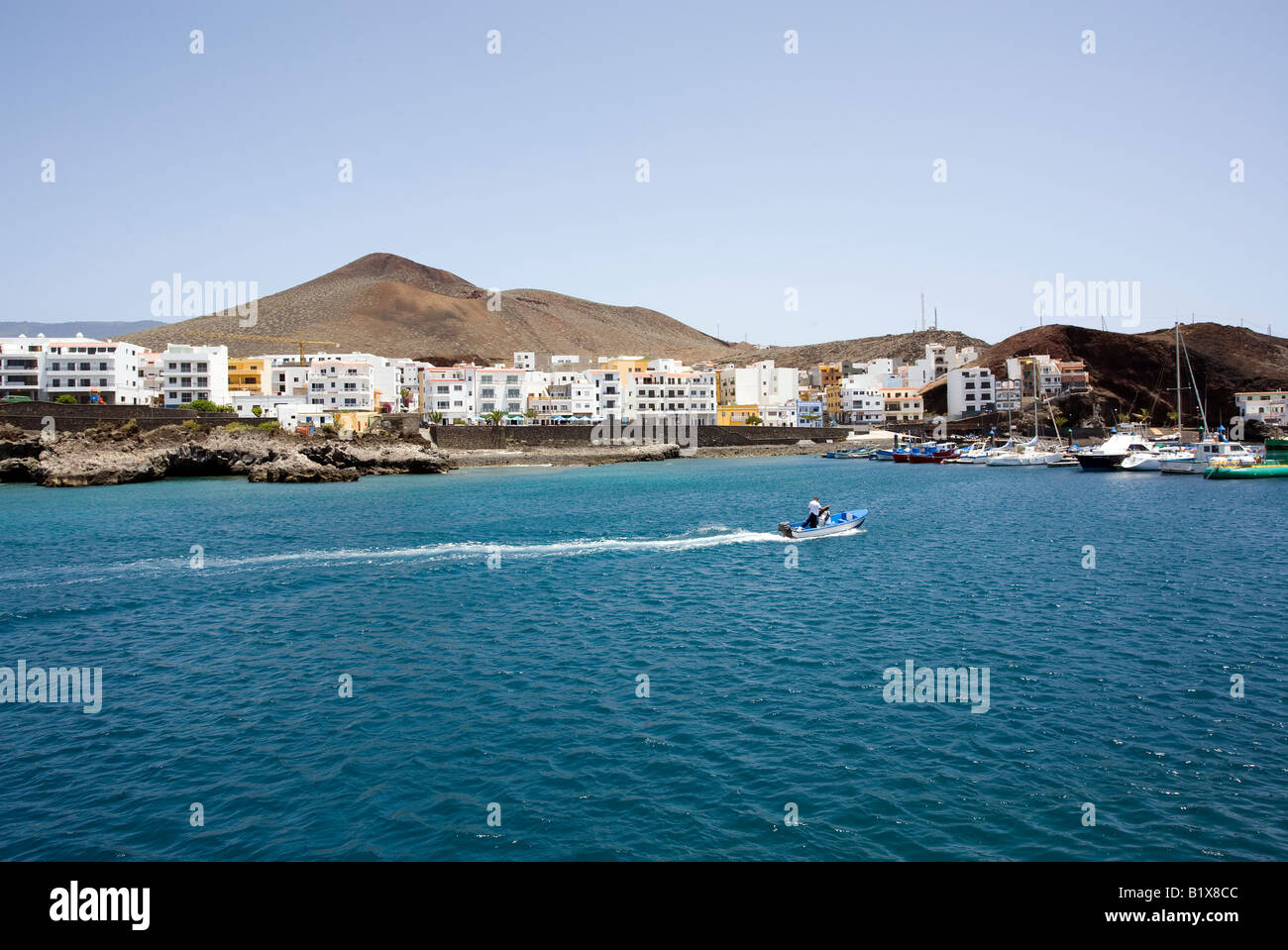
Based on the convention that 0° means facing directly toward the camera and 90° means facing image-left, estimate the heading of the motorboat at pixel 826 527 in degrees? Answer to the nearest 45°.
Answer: approximately 225°
